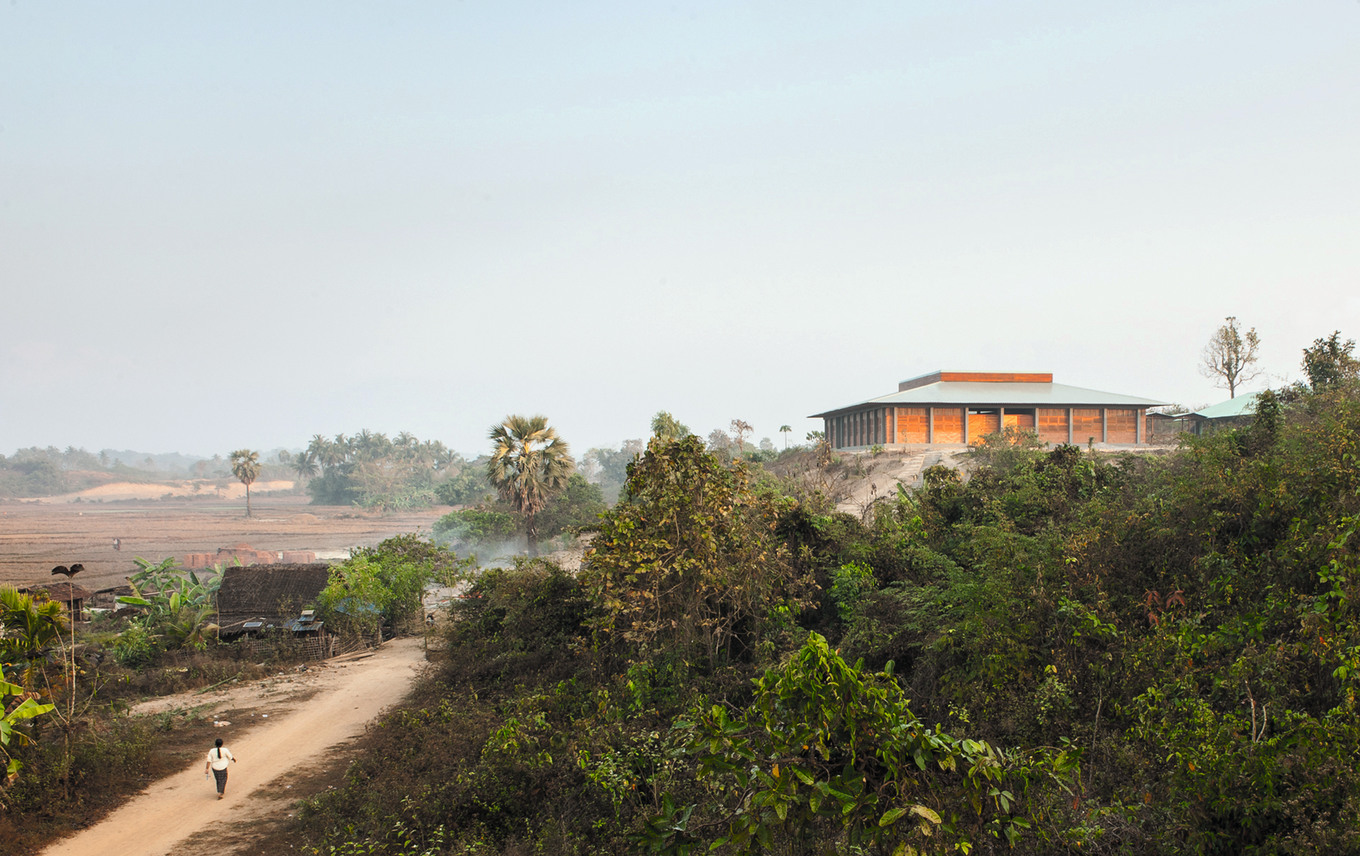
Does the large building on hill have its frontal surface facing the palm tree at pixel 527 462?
no

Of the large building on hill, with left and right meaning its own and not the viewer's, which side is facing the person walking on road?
front

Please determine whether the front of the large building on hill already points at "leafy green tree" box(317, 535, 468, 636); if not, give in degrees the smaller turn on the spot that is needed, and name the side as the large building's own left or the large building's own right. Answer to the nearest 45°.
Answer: approximately 45° to the large building's own right

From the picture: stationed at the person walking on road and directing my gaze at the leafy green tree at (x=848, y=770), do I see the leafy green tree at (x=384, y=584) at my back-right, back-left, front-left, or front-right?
back-left

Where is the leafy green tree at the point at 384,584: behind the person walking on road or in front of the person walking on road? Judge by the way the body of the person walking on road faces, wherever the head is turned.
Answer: in front

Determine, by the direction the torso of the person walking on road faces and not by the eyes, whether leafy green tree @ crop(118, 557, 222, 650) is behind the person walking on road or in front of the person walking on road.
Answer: in front

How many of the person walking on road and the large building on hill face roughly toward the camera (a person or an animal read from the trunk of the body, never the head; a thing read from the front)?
1

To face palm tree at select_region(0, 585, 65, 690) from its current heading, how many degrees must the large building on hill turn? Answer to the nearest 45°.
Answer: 0° — it already faces it

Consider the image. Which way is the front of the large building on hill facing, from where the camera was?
facing the viewer

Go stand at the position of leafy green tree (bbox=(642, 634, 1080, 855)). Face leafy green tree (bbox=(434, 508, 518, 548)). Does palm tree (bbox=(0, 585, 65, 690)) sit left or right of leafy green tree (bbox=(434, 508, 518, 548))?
left

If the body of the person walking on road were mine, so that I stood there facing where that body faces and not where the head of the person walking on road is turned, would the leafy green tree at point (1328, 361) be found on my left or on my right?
on my right

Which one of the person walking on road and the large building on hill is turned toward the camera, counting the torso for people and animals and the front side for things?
the large building on hill

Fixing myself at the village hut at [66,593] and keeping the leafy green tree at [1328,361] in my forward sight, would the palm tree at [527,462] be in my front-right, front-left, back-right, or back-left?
front-left

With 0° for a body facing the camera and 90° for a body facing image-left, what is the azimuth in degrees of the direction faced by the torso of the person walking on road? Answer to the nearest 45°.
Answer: approximately 180°
